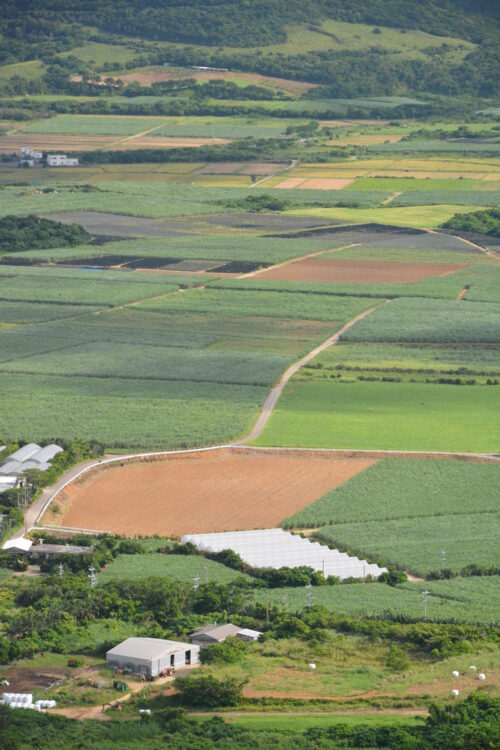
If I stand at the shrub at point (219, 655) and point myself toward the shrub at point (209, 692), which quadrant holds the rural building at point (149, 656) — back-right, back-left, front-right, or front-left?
front-right

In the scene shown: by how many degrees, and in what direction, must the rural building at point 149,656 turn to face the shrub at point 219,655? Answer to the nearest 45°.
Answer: approximately 45° to its left

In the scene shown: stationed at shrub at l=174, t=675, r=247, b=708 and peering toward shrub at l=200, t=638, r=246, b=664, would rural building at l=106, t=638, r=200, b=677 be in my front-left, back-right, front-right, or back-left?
front-left

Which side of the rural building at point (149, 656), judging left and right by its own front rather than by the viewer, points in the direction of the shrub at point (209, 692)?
front

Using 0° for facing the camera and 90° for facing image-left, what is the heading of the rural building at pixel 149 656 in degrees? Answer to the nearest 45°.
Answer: approximately 315°

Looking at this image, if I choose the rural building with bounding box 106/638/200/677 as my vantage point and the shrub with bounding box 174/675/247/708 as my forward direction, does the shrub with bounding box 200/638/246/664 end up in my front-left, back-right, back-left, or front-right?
front-left
